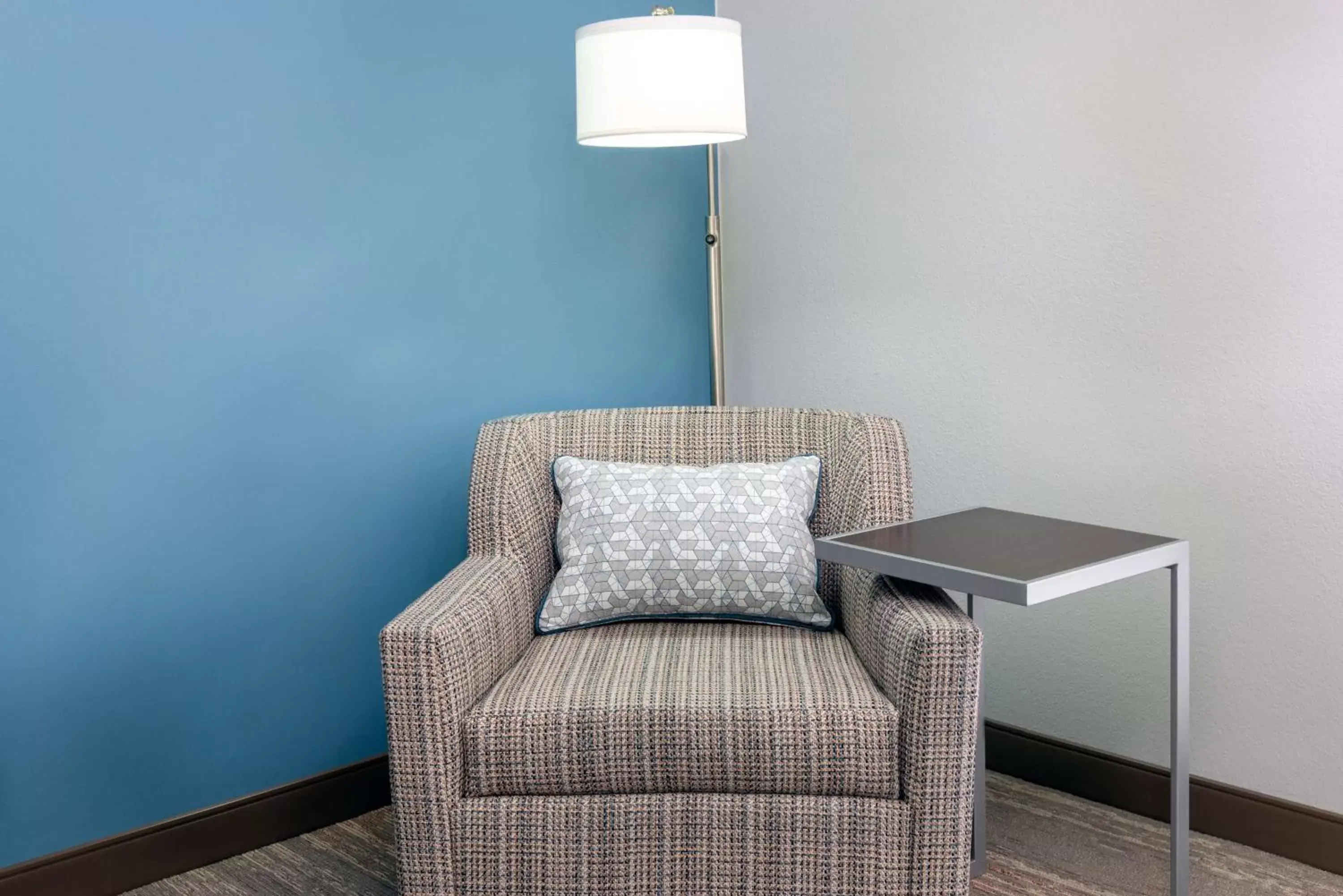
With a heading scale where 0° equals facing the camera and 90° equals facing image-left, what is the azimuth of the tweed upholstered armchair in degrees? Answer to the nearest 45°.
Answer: approximately 0°
